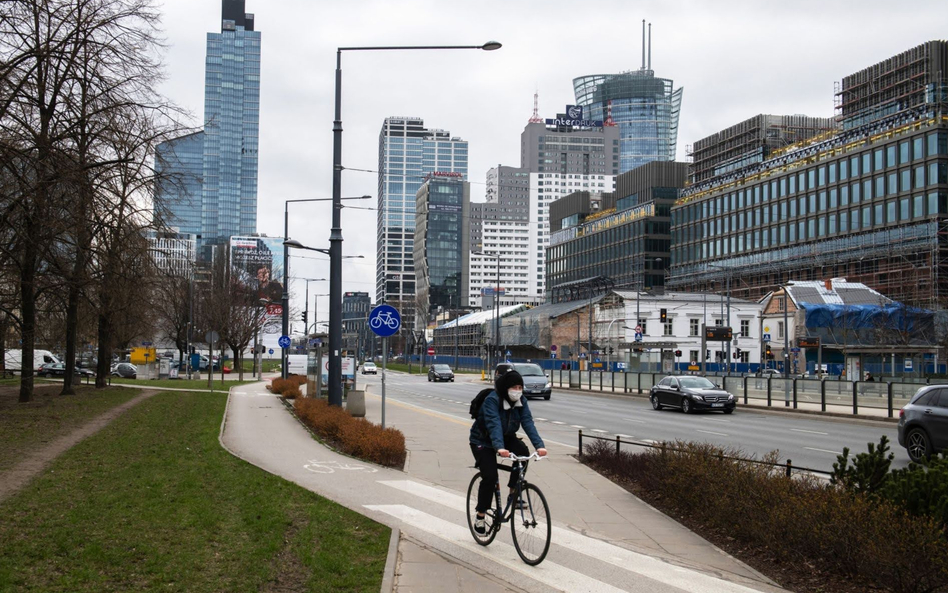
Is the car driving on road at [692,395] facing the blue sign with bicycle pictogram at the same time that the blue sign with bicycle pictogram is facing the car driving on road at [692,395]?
no

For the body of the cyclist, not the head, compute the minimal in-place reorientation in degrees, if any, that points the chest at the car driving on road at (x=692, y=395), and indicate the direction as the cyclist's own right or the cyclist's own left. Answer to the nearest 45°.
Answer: approximately 135° to the cyclist's own left

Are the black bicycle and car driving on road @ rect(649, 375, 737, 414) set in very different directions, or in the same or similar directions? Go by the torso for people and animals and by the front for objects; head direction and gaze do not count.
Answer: same or similar directions

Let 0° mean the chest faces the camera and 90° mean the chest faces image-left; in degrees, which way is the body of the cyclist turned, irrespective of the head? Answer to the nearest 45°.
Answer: approximately 315°

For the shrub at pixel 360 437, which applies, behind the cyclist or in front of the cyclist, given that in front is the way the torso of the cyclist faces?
behind

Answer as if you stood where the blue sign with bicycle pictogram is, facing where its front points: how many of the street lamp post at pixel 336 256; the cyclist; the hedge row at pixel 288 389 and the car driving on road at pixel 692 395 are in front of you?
1

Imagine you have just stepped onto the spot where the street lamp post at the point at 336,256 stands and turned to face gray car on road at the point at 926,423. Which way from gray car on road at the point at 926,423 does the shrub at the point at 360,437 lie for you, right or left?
right

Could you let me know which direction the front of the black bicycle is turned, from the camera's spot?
facing the viewer and to the right of the viewer

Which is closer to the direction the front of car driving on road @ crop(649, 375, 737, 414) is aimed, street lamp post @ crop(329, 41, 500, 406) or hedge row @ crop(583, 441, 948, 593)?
the hedge row

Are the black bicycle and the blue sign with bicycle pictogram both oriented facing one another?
no

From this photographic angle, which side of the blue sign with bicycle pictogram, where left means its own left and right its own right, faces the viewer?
front

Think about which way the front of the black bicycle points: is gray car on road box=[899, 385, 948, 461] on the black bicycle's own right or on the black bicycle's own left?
on the black bicycle's own left

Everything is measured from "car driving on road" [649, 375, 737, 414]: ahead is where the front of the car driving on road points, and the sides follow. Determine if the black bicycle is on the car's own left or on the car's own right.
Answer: on the car's own right

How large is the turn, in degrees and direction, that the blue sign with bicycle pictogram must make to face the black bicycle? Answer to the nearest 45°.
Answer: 0° — it already faces it

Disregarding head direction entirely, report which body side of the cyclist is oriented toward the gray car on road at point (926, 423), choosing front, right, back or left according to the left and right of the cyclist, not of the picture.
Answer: left

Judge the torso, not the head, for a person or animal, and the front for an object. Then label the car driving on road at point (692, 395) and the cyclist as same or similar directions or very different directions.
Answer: same or similar directions
